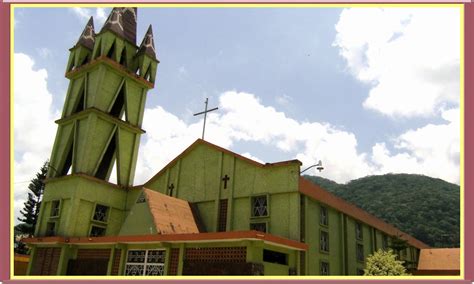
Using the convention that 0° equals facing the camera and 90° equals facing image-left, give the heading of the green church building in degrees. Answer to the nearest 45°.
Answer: approximately 45°

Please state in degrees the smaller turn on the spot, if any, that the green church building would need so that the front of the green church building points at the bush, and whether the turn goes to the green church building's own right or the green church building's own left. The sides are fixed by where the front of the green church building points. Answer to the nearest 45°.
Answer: approximately 135° to the green church building's own left
